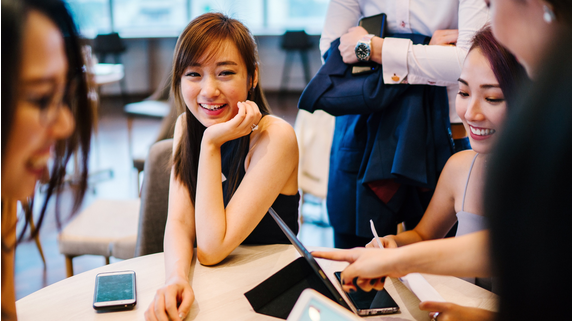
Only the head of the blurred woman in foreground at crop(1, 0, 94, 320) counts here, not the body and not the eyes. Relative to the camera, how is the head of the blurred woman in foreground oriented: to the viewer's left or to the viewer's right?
to the viewer's right

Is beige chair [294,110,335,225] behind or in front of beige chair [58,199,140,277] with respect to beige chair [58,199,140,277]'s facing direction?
behind

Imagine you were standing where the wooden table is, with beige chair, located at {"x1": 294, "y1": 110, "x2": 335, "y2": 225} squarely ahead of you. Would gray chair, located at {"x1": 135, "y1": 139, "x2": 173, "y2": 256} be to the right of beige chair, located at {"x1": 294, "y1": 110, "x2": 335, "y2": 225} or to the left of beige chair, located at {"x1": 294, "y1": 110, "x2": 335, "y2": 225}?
left

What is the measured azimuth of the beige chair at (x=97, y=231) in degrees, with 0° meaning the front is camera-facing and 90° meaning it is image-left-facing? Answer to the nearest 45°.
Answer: approximately 45°

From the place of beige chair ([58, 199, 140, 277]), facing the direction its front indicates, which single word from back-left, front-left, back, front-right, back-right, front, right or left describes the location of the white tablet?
front-left

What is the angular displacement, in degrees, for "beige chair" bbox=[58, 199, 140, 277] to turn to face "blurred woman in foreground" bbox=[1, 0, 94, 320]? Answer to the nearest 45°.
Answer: approximately 45° to its left

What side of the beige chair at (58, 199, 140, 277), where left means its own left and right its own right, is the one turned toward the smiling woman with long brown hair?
left

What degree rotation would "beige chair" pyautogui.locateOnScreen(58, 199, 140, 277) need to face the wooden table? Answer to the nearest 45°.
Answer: approximately 45° to its left
